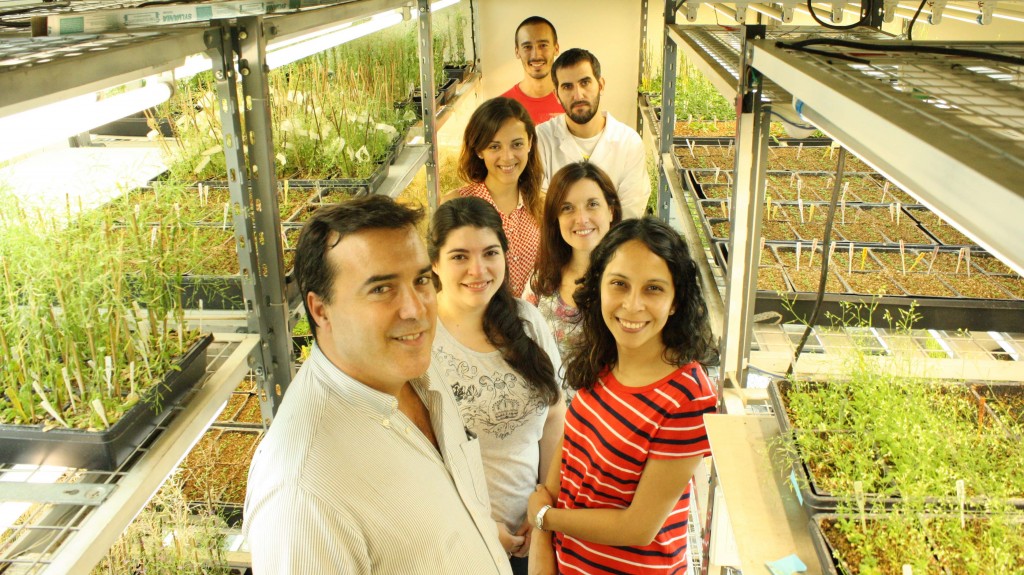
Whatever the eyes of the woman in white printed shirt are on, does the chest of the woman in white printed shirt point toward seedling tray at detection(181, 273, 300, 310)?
no

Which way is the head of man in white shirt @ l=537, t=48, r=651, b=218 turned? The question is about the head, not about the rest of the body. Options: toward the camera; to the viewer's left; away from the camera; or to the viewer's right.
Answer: toward the camera

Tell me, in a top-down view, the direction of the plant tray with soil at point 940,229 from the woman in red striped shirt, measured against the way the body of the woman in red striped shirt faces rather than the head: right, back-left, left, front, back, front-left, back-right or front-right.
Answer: back

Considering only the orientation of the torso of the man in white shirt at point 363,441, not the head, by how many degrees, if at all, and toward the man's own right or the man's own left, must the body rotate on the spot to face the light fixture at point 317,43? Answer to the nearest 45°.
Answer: approximately 135° to the man's own left

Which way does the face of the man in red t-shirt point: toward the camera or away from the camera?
toward the camera

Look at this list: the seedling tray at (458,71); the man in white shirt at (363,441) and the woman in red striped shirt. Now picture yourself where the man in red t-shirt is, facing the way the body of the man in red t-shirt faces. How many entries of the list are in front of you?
2

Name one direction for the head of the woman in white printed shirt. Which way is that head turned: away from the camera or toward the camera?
toward the camera

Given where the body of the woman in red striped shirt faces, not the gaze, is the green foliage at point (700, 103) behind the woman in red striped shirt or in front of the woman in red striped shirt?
behind

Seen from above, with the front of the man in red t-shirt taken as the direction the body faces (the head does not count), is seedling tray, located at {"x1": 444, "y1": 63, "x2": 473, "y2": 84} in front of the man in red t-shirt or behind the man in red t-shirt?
behind

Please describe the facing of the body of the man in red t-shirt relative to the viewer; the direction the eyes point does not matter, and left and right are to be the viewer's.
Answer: facing the viewer

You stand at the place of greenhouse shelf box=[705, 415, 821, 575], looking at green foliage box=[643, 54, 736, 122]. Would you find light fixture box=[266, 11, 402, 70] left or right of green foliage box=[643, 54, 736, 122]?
left

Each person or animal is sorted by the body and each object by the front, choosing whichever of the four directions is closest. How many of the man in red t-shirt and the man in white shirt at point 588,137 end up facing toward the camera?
2
